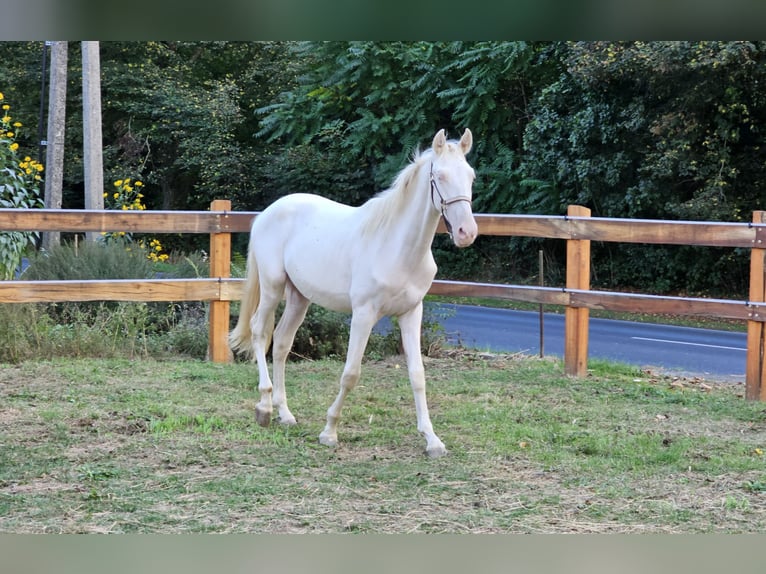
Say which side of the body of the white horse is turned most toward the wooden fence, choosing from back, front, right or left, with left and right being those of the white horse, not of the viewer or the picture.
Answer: left

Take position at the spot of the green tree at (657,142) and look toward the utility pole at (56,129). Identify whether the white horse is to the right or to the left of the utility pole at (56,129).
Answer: left

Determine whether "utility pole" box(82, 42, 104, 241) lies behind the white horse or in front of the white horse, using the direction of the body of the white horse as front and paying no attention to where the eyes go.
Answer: behind

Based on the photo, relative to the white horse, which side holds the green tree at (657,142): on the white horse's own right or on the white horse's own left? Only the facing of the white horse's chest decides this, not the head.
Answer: on the white horse's own left

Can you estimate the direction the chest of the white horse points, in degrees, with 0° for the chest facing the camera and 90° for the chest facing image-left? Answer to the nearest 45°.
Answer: approximately 315°

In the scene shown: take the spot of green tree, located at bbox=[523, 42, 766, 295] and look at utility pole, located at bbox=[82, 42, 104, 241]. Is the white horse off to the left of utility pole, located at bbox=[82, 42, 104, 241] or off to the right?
left

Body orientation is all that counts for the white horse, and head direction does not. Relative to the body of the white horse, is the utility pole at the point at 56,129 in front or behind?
behind
